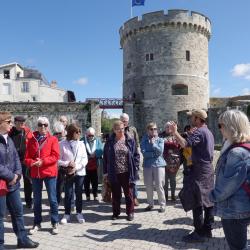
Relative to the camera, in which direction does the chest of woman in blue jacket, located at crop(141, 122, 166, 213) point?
toward the camera

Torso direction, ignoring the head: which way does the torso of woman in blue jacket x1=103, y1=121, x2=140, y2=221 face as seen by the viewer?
toward the camera

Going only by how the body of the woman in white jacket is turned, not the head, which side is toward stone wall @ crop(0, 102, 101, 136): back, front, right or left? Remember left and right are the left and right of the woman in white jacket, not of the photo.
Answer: back

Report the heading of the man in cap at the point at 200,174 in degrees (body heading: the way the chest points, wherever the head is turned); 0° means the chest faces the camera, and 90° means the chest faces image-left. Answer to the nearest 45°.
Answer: approximately 90°

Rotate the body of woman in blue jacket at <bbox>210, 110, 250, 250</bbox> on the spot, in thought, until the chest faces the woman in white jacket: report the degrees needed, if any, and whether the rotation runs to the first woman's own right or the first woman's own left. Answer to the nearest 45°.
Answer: approximately 45° to the first woman's own right

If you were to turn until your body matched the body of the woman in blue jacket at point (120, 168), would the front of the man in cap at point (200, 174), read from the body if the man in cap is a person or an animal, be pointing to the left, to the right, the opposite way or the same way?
to the right

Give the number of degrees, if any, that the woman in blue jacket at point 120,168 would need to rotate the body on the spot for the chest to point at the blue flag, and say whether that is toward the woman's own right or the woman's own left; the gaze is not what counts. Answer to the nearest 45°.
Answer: approximately 180°

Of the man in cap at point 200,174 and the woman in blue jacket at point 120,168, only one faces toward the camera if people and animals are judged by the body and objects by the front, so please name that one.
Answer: the woman in blue jacket

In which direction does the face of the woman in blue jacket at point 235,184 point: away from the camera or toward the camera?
away from the camera

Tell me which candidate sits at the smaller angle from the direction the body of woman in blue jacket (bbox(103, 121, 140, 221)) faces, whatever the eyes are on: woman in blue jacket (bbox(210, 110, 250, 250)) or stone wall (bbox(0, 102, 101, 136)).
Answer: the woman in blue jacket

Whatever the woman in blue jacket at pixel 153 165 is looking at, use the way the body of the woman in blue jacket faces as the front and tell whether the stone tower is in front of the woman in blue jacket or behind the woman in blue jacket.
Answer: behind
